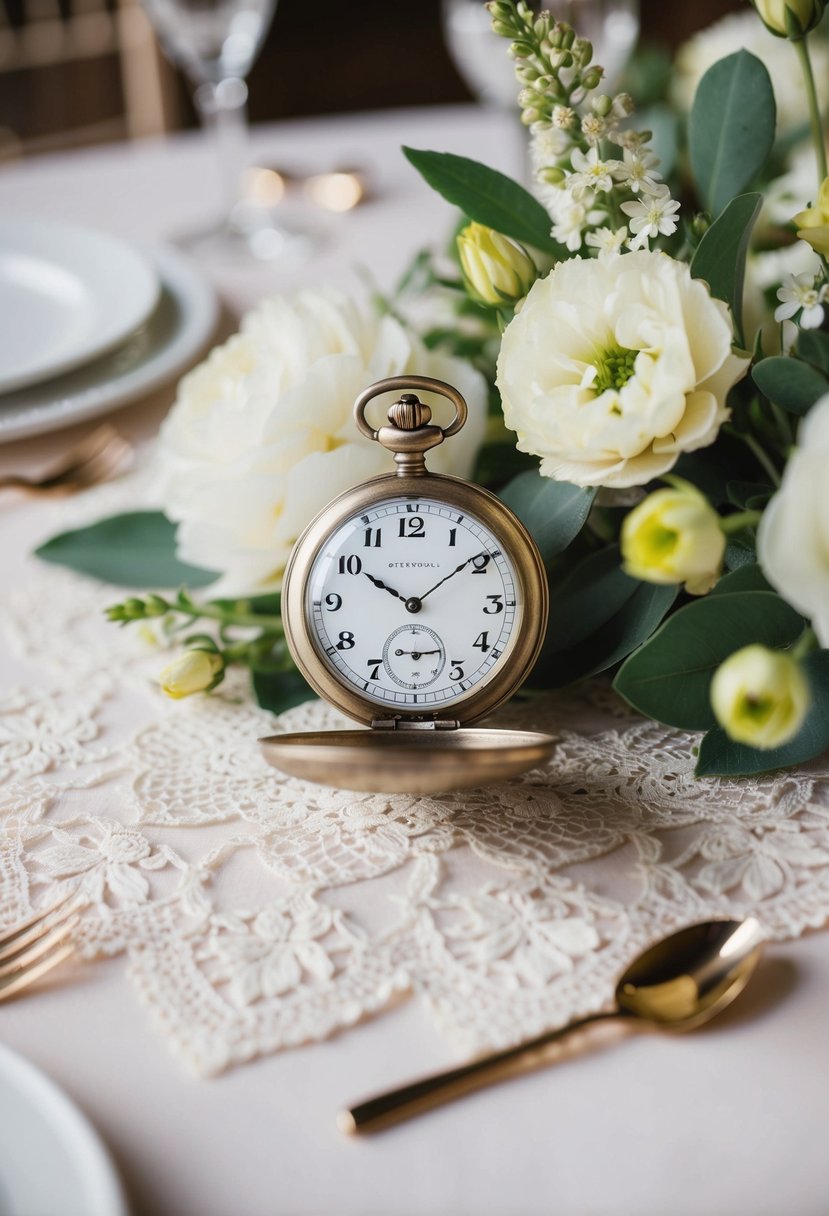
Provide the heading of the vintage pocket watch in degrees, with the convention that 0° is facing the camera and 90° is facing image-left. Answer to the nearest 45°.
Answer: approximately 0°

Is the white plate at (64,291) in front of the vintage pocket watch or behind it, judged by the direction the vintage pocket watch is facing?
behind

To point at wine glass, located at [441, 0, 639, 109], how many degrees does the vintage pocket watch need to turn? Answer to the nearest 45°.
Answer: approximately 180°
